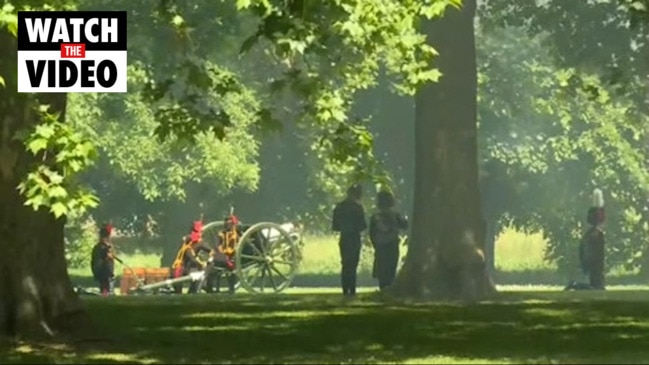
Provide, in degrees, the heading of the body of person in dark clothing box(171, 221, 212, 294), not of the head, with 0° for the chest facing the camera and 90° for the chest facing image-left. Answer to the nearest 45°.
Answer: approximately 270°

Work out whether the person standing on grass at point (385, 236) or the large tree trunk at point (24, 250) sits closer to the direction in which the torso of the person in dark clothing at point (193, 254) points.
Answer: the person standing on grass

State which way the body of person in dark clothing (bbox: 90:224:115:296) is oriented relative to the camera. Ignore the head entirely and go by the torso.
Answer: to the viewer's right

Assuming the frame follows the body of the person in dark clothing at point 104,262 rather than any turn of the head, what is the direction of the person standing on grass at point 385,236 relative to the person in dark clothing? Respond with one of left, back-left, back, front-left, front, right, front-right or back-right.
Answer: front-right

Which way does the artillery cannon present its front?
to the viewer's right

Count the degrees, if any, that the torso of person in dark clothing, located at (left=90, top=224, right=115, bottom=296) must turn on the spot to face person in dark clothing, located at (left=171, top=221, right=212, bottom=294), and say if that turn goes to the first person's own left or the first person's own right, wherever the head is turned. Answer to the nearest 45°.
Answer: approximately 45° to the first person's own right
